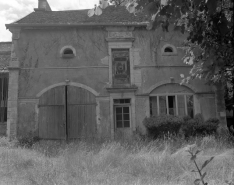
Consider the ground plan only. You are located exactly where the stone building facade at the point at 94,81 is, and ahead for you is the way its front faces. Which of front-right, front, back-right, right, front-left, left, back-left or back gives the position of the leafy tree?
front

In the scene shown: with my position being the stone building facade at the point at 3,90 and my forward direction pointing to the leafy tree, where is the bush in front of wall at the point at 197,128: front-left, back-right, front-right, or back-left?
front-left

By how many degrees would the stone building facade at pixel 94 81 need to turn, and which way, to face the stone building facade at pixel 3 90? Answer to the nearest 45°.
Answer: approximately 90° to its right

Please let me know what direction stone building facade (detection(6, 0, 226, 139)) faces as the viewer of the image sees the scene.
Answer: facing the viewer

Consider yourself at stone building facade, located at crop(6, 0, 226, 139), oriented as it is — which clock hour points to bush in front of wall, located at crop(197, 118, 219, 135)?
The bush in front of wall is roughly at 9 o'clock from the stone building facade.

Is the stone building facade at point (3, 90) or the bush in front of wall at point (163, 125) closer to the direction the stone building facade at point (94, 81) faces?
the bush in front of wall

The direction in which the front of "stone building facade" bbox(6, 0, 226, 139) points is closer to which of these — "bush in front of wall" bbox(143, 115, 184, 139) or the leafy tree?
the leafy tree

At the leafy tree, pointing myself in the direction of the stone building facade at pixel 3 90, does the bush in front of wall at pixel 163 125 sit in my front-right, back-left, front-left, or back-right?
front-right

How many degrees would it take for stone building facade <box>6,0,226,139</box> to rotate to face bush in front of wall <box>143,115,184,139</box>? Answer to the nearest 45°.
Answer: approximately 90° to its left

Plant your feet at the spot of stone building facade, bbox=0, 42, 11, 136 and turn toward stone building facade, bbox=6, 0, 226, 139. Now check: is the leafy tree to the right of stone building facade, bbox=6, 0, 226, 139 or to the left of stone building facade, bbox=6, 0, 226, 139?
right
